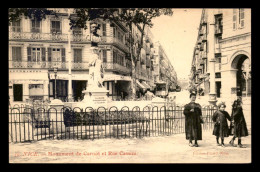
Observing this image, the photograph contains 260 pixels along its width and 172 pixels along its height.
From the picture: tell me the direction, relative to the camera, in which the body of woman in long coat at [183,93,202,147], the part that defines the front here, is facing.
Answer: toward the camera

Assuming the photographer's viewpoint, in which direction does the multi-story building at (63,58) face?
facing the viewer

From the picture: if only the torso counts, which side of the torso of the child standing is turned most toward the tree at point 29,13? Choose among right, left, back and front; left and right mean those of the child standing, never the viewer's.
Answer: right

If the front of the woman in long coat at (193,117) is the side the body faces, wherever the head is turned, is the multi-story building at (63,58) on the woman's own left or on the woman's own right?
on the woman's own right

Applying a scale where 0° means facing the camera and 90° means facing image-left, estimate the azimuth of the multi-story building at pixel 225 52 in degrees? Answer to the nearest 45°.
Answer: approximately 45°

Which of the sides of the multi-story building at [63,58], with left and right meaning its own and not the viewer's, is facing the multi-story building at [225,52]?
left

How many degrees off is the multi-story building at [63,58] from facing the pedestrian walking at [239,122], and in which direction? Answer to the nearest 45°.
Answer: approximately 45° to its left

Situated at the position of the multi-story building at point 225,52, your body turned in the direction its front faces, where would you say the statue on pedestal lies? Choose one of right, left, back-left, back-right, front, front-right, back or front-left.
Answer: front-right
